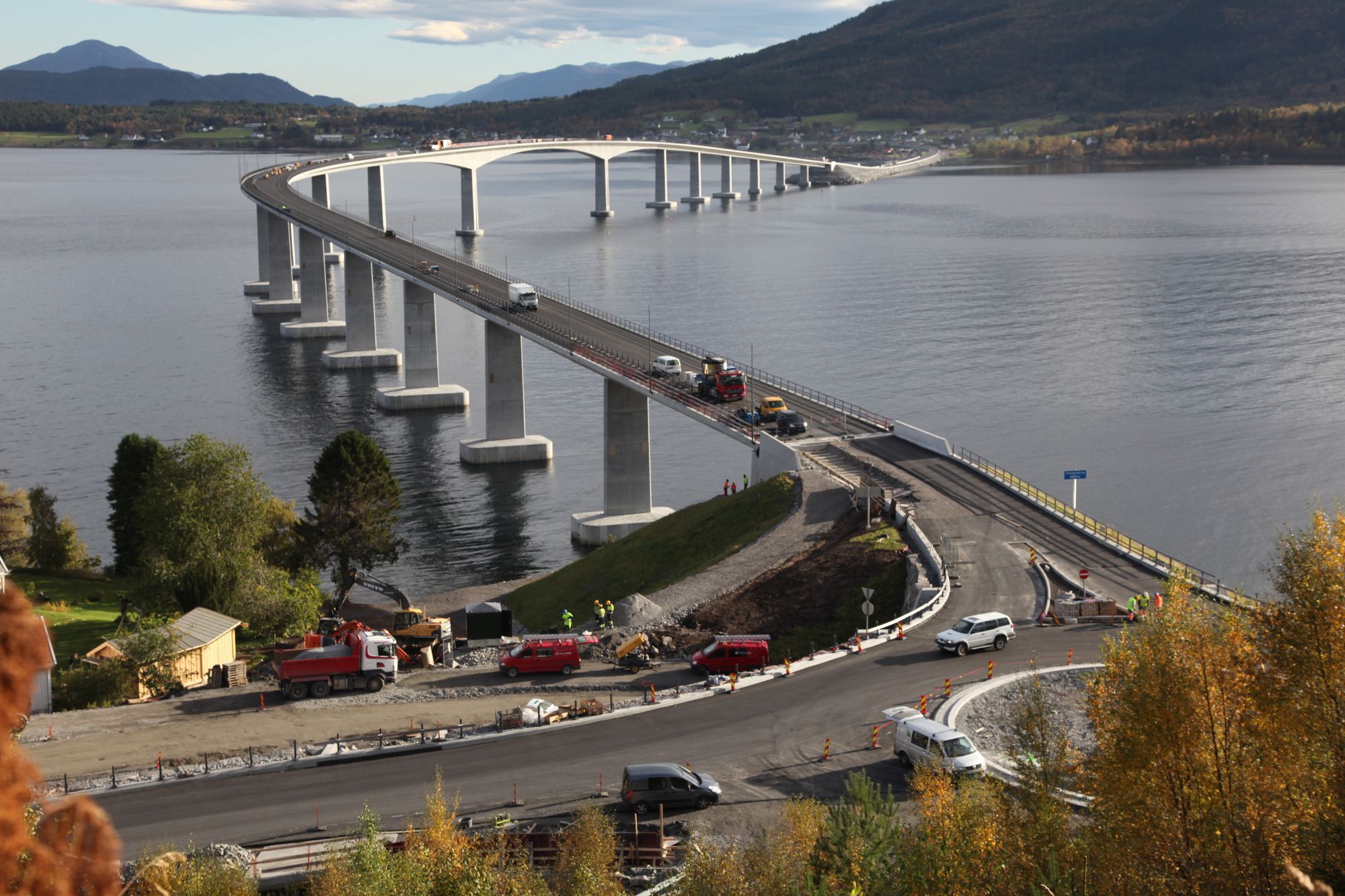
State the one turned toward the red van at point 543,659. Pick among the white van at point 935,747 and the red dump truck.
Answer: the red dump truck

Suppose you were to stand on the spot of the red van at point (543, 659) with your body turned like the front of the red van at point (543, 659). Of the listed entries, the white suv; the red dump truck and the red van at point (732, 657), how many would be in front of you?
1

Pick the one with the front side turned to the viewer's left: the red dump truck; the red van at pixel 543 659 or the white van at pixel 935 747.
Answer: the red van

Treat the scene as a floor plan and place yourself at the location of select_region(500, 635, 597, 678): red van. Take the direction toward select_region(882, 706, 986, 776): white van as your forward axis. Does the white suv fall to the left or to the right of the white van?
left

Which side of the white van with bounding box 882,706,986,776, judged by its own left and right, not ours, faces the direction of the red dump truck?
back

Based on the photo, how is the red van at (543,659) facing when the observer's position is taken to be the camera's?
facing to the left of the viewer

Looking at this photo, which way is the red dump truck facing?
to the viewer's right

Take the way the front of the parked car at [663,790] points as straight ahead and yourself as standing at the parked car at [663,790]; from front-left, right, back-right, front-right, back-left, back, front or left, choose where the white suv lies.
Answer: front-left

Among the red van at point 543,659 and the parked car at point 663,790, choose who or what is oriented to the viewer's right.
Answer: the parked car

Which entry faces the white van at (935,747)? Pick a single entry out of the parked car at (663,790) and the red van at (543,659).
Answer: the parked car

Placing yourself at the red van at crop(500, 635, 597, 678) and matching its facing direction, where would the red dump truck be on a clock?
The red dump truck is roughly at 12 o'clock from the red van.

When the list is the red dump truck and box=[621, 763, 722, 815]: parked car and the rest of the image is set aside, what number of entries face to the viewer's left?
0

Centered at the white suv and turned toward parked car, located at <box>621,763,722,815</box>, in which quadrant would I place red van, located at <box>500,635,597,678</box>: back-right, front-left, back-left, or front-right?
front-right

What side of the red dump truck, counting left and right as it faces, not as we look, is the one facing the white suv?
front

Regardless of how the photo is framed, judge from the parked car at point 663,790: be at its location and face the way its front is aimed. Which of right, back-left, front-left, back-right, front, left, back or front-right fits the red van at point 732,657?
left

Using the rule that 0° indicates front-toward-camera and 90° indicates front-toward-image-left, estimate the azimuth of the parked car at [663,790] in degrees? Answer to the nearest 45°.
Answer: approximately 270°

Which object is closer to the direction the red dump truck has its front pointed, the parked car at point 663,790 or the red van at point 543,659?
the red van

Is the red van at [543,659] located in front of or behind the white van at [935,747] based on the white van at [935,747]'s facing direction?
behind

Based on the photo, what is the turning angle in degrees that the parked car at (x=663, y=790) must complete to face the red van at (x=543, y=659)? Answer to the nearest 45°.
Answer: approximately 90° to its left
